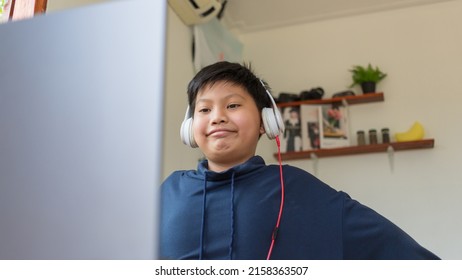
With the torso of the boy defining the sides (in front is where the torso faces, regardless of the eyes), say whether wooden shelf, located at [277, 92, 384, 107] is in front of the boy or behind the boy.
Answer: behind

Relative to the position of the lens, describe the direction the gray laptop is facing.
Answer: facing away from the viewer and to the right of the viewer

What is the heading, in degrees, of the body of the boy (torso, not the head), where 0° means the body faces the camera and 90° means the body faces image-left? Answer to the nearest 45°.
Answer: approximately 45°

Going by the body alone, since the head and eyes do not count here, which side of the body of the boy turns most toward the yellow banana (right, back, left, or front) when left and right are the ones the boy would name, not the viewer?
back

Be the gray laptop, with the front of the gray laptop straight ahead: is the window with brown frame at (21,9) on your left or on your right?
on your left

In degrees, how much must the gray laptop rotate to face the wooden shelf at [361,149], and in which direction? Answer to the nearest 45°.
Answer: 0° — it already faces it

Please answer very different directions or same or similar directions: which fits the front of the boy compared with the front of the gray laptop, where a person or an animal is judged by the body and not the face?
very different directions

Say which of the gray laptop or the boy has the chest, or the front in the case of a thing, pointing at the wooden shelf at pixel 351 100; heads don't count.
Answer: the gray laptop

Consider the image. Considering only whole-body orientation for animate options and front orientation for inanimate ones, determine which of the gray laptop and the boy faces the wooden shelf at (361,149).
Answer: the gray laptop

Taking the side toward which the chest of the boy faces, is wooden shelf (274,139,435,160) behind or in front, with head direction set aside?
behind

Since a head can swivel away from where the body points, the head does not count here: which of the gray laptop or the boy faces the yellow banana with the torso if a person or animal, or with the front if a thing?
the gray laptop
